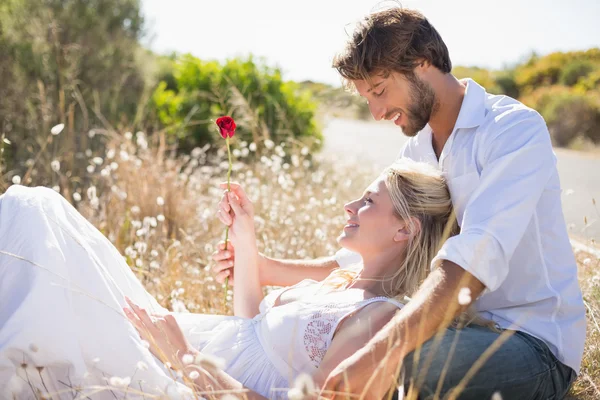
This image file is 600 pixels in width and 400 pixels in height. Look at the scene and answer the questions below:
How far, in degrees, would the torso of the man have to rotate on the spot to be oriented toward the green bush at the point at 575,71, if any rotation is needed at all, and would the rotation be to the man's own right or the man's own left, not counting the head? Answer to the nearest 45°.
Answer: approximately 90° to the man's own right

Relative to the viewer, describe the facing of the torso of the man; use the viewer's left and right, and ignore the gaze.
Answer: facing to the left of the viewer
